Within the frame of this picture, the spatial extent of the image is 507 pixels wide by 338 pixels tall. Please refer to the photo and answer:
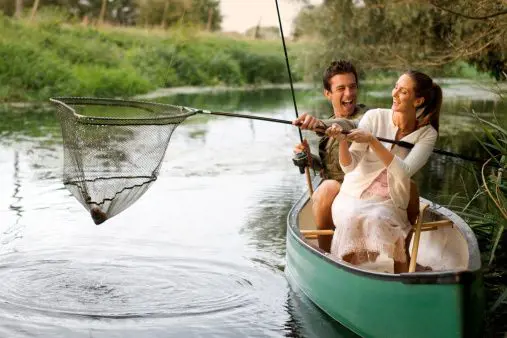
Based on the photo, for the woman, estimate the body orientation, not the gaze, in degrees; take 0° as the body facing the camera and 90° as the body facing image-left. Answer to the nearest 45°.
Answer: approximately 45°

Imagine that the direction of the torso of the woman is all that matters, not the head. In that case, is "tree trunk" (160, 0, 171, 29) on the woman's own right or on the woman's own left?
on the woman's own right
